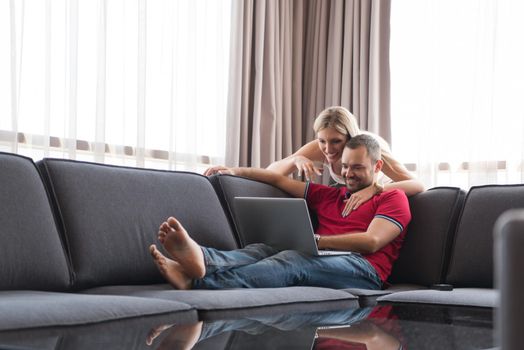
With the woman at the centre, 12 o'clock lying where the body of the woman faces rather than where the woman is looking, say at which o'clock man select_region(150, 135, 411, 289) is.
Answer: The man is roughly at 12 o'clock from the woman.

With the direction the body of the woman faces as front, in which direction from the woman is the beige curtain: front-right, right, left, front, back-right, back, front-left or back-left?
back

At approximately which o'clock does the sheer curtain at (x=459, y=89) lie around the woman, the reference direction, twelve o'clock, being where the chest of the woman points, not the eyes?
The sheer curtain is roughly at 7 o'clock from the woman.

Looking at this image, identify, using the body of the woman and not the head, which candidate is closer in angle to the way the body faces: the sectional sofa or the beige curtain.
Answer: the sectional sofa

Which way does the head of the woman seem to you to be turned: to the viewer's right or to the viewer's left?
to the viewer's left

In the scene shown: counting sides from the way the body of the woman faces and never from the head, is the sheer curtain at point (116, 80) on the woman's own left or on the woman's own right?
on the woman's own right

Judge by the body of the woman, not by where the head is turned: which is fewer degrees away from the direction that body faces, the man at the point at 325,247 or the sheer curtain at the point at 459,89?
the man

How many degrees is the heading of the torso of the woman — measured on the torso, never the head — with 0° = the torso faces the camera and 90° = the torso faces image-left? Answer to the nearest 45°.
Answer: approximately 0°
